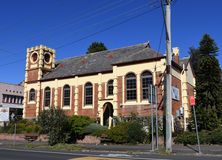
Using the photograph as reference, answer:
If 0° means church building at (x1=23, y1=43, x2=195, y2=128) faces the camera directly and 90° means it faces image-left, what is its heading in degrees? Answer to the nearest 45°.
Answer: approximately 45°

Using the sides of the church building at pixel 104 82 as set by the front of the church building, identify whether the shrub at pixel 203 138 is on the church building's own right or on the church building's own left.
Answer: on the church building's own left

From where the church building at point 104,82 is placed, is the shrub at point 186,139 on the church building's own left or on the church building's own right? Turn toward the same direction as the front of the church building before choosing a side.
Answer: on the church building's own left

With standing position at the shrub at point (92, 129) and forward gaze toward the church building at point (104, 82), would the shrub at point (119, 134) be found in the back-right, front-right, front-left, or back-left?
back-right

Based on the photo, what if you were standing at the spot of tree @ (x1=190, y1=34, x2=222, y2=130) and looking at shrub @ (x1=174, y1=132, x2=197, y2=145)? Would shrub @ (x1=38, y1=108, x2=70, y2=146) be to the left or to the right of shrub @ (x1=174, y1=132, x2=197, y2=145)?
right

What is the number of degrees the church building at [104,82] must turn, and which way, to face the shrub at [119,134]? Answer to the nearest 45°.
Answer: approximately 45° to its left

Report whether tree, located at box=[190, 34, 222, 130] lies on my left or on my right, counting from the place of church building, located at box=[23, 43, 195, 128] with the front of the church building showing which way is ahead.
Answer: on my left

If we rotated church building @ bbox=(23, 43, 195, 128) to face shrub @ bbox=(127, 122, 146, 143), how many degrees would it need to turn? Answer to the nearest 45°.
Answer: approximately 45° to its left

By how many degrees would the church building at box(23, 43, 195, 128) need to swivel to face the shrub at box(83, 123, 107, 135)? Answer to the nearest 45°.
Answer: approximately 45° to its left
